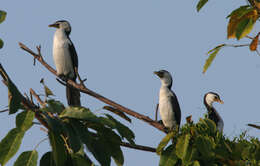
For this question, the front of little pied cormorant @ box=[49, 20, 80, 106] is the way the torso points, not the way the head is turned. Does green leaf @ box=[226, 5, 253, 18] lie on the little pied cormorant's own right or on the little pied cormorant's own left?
on the little pied cormorant's own left

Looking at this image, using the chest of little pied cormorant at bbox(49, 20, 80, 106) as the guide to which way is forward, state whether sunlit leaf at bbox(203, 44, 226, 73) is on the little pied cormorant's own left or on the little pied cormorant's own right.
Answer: on the little pied cormorant's own left

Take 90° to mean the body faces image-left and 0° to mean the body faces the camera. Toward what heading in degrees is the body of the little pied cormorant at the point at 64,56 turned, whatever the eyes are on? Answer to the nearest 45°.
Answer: approximately 45°

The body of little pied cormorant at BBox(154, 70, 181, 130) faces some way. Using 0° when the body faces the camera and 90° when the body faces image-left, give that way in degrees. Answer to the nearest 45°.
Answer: approximately 45°

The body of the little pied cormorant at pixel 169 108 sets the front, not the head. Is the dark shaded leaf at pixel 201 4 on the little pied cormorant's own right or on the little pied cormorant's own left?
on the little pied cormorant's own left

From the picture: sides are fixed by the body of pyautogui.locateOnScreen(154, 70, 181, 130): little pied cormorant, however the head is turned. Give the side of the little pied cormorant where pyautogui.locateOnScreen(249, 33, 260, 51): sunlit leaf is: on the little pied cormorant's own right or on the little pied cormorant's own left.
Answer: on the little pied cormorant's own left
